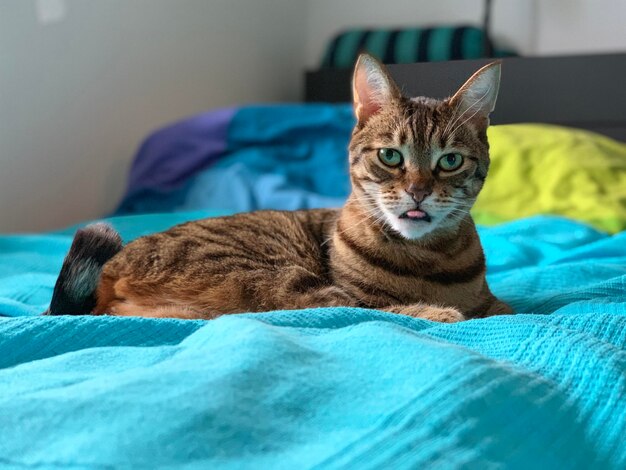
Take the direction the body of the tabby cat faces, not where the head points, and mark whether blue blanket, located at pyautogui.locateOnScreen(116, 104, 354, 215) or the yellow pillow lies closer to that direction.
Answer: the yellow pillow

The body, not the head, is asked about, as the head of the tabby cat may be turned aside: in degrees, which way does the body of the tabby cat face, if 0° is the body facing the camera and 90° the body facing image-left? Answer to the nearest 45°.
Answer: approximately 270°

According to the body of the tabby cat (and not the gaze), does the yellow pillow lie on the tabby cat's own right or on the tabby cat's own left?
on the tabby cat's own left

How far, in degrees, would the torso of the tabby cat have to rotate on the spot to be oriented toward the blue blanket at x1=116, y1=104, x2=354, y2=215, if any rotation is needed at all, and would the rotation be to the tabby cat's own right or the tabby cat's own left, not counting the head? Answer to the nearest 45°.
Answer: approximately 90° to the tabby cat's own left
